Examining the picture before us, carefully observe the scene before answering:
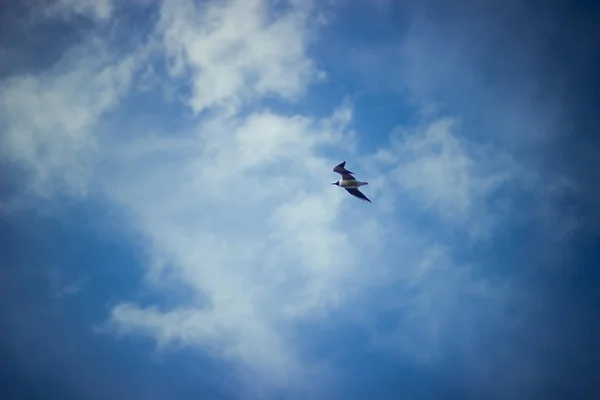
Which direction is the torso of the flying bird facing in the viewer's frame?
to the viewer's left
